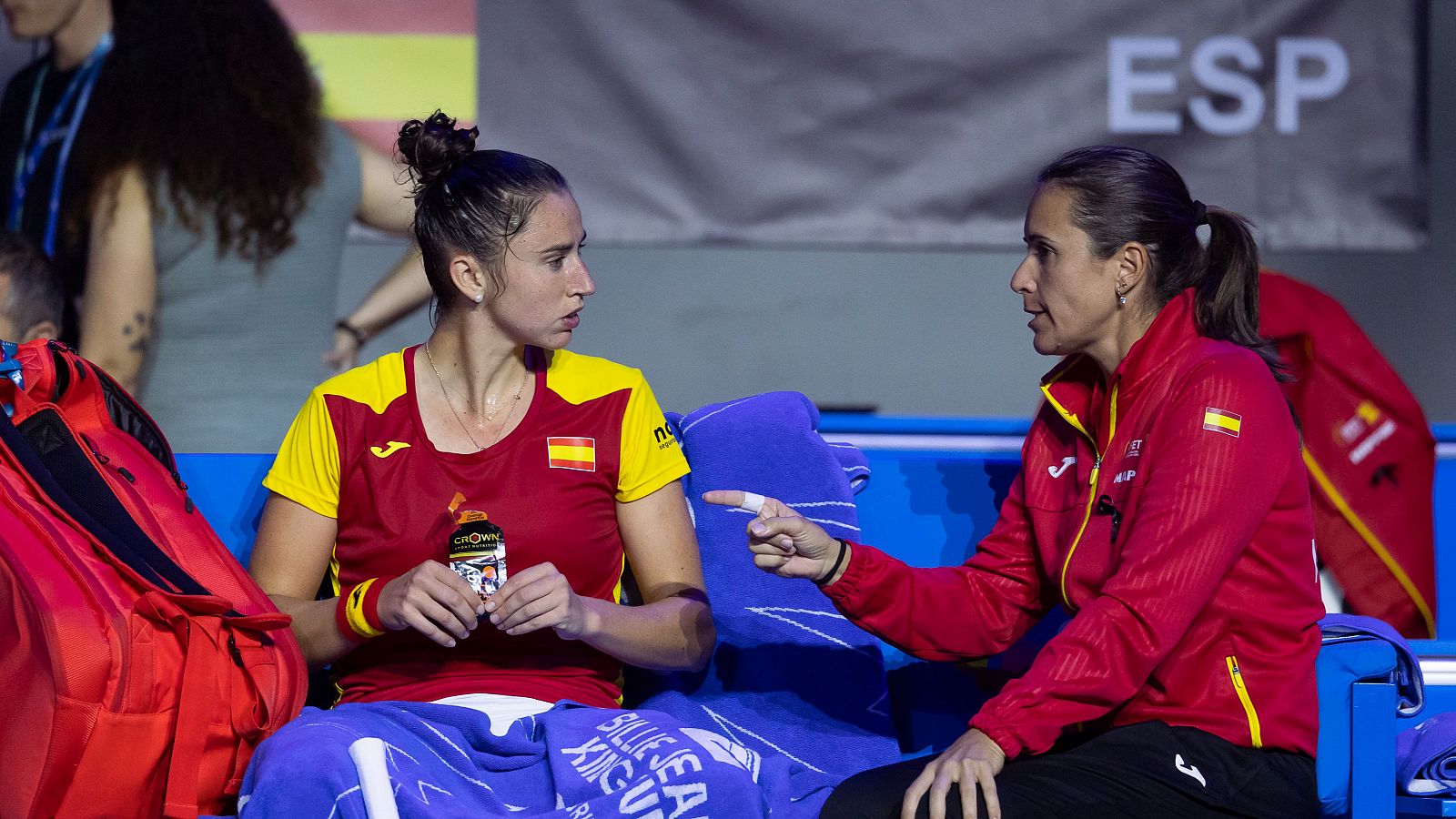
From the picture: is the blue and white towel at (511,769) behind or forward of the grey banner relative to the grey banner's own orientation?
forward

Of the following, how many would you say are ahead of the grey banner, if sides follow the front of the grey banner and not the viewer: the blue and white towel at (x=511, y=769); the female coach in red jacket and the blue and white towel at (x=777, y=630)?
3

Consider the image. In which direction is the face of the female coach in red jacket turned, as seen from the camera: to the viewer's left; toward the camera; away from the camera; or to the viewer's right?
to the viewer's left

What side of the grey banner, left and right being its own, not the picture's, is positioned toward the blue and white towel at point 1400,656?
front

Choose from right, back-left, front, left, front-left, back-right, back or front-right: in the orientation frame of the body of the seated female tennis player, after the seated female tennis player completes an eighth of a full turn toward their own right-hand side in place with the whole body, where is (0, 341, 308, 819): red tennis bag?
front

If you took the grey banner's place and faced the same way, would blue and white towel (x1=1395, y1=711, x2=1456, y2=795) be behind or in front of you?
in front

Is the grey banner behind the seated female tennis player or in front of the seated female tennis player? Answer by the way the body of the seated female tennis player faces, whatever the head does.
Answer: behind

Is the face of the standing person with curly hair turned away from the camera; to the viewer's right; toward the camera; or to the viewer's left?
away from the camera

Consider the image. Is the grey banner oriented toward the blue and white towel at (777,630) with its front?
yes

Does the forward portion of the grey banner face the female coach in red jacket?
yes
